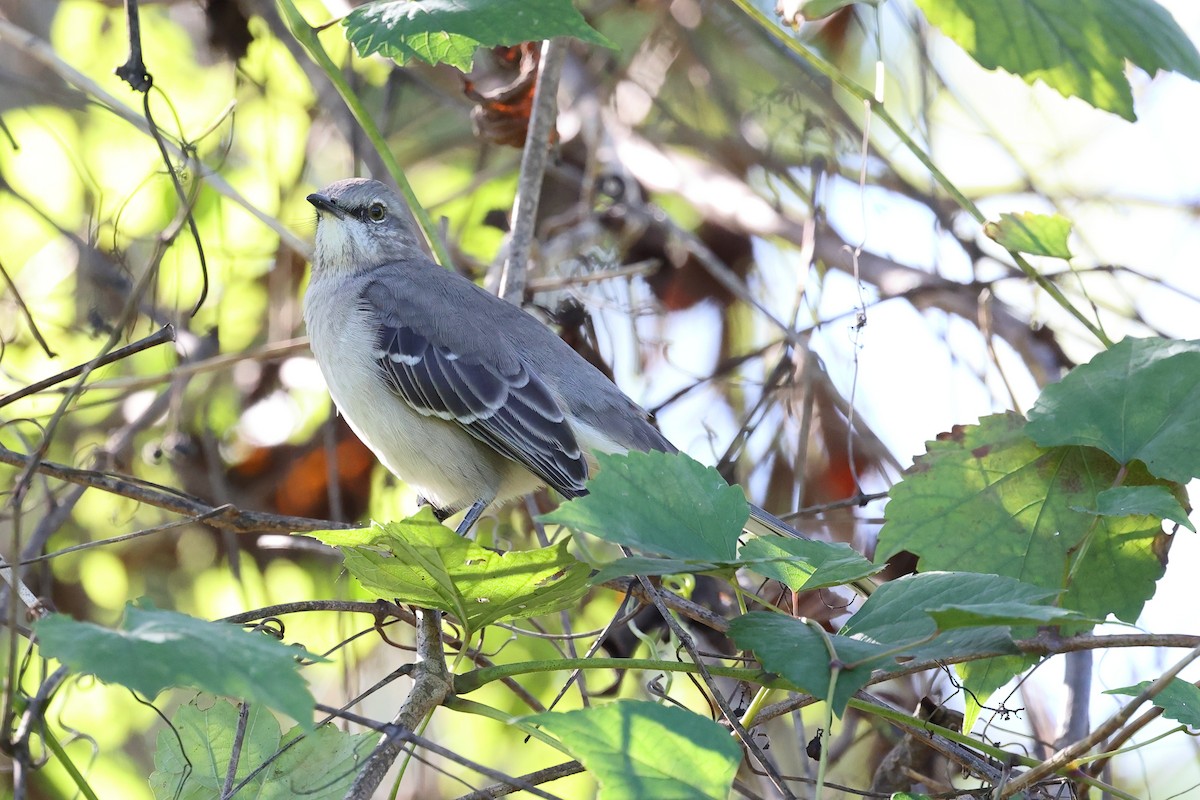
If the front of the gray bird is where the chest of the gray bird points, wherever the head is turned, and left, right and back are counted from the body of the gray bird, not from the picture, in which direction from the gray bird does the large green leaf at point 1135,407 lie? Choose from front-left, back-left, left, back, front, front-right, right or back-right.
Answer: back-left

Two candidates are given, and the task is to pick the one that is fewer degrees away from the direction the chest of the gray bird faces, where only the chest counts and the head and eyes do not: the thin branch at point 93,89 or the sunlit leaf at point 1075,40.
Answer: the thin branch

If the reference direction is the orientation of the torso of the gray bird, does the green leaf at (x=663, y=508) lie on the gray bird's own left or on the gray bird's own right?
on the gray bird's own left

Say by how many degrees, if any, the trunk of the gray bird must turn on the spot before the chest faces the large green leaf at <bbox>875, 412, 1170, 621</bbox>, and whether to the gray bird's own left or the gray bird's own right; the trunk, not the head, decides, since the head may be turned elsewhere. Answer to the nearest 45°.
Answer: approximately 135° to the gray bird's own left

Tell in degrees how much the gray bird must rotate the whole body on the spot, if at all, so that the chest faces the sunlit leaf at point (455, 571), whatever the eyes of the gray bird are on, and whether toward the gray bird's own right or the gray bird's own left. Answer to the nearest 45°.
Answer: approximately 90° to the gray bird's own left

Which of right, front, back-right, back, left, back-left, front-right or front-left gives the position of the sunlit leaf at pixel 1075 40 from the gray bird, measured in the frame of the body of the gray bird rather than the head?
back-left

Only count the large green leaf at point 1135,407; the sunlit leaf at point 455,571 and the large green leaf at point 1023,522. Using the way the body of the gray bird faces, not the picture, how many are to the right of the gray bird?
0

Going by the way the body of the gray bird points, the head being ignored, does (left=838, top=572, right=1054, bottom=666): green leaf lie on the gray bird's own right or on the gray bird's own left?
on the gray bird's own left

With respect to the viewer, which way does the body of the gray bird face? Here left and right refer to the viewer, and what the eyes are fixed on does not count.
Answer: facing to the left of the viewer
